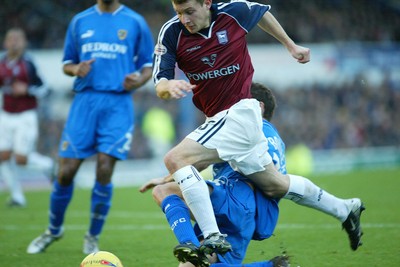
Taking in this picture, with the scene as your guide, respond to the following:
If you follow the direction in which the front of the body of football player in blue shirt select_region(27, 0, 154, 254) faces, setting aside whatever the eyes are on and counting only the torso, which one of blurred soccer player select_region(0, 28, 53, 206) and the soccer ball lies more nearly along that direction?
the soccer ball

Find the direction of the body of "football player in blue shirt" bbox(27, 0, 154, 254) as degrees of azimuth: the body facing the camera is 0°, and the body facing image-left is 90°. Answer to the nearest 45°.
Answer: approximately 0°

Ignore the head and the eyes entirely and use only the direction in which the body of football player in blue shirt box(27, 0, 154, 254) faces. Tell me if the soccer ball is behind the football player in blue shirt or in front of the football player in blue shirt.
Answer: in front

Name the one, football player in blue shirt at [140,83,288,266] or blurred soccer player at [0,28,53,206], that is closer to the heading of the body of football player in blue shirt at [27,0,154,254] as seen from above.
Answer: the football player in blue shirt
